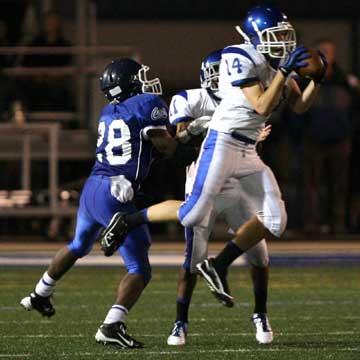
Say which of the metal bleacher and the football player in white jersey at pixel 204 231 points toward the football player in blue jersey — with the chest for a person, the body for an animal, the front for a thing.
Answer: the metal bleacher

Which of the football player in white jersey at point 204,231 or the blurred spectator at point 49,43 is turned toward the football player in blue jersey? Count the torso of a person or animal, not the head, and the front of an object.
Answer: the blurred spectator

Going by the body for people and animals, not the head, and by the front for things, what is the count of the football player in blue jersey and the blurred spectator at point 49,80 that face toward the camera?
1

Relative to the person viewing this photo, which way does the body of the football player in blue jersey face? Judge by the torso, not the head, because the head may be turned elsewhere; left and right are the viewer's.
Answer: facing away from the viewer and to the right of the viewer

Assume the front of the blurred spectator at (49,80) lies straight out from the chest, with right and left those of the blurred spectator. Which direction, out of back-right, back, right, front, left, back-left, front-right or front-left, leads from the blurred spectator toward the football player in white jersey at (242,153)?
front

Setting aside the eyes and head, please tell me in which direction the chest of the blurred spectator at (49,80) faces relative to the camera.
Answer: toward the camera

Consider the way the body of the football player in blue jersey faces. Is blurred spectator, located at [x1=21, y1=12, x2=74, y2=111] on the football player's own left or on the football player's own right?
on the football player's own left

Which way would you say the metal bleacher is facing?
toward the camera

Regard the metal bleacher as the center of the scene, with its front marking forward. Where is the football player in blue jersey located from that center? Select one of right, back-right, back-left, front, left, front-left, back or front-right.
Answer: front

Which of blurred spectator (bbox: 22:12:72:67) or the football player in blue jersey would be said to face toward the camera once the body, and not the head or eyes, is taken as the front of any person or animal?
the blurred spectator

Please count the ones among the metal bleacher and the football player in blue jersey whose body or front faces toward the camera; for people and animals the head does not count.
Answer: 1

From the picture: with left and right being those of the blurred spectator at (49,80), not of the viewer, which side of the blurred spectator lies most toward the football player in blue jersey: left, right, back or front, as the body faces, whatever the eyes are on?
front
